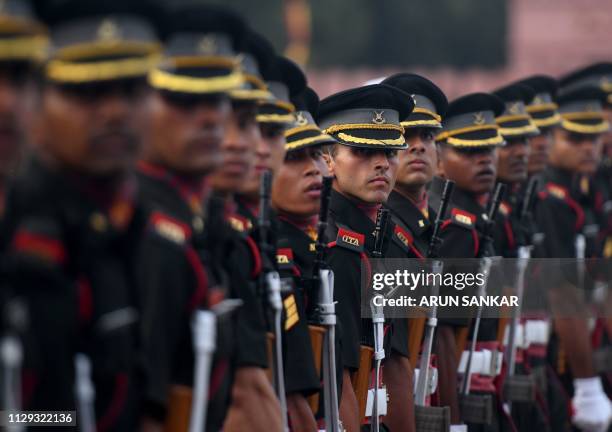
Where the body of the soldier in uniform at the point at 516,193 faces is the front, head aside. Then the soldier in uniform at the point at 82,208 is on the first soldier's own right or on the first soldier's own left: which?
on the first soldier's own right

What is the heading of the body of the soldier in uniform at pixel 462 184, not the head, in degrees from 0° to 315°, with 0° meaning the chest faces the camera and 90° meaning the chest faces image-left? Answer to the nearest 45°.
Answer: approximately 315°

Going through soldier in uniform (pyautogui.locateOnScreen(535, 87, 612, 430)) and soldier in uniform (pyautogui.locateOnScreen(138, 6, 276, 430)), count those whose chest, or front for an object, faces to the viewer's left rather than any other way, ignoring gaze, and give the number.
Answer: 0

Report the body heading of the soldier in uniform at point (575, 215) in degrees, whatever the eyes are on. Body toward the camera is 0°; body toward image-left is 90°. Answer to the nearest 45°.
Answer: approximately 315°

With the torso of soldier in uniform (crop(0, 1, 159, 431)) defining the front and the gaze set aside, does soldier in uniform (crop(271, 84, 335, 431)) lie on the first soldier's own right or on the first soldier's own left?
on the first soldier's own left

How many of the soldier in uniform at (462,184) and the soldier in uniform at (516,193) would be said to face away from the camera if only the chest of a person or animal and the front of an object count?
0

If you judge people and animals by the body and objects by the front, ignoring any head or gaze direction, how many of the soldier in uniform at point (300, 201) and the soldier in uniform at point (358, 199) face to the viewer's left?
0

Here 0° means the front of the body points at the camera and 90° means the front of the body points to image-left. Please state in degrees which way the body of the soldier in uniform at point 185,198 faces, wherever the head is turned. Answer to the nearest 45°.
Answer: approximately 315°

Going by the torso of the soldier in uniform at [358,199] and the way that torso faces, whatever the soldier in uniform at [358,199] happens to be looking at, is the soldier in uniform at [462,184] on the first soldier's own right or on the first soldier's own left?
on the first soldier's own left

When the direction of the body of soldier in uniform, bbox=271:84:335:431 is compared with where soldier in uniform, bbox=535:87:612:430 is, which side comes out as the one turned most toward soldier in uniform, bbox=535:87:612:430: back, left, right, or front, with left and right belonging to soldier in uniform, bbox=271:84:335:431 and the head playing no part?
left
